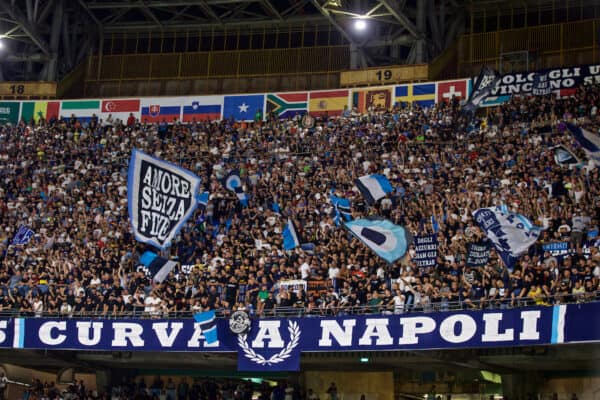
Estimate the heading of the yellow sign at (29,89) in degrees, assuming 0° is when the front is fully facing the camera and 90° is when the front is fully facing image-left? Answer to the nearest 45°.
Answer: approximately 0°

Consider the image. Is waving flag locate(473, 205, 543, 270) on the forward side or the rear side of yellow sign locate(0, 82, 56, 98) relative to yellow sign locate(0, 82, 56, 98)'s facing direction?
on the forward side

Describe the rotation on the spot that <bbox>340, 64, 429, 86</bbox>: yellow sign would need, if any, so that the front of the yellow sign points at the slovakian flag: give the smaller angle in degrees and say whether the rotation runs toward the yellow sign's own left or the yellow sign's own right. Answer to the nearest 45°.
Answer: approximately 90° to the yellow sign's own right

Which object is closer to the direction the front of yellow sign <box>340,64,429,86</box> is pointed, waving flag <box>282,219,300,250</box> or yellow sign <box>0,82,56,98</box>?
the waving flag

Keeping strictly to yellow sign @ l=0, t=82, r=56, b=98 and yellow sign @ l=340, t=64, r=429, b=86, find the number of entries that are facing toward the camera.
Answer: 2

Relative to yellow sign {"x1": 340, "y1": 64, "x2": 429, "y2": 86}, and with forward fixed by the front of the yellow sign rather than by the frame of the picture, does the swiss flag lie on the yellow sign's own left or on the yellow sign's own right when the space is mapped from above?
on the yellow sign's own left

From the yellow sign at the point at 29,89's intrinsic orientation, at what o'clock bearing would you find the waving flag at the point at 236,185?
The waving flag is roughly at 11 o'clock from the yellow sign.

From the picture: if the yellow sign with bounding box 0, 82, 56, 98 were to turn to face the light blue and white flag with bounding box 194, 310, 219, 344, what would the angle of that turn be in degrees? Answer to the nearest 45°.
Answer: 0° — it already faces it

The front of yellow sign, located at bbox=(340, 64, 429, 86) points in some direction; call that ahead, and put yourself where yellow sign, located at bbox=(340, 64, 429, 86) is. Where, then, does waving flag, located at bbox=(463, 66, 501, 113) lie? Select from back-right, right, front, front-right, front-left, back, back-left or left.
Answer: front-left

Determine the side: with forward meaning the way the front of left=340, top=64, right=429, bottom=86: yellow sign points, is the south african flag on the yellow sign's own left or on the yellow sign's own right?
on the yellow sign's own right

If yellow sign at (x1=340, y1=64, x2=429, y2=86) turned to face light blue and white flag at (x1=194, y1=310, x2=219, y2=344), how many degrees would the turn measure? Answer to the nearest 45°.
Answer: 0° — it already faces it

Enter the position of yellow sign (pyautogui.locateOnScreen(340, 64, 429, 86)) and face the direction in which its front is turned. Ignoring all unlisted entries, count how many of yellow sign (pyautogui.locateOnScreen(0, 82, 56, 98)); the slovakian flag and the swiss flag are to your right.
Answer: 2
